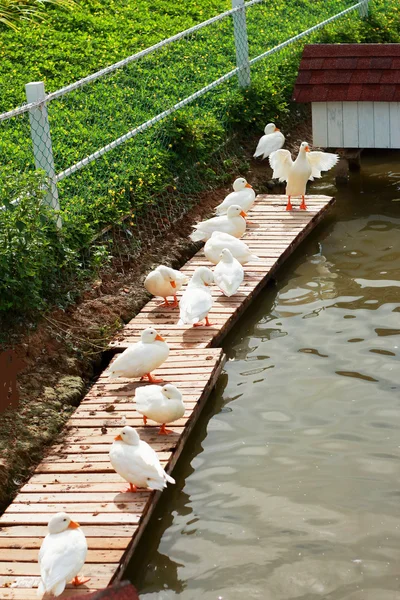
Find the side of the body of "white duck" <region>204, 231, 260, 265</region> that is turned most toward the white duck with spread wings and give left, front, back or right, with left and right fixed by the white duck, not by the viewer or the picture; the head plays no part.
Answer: right

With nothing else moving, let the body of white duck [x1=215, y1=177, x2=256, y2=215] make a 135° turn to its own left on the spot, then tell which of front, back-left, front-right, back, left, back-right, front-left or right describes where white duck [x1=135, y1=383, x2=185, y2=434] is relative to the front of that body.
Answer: back-left

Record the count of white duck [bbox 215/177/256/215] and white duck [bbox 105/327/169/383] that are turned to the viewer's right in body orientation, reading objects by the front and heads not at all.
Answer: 2

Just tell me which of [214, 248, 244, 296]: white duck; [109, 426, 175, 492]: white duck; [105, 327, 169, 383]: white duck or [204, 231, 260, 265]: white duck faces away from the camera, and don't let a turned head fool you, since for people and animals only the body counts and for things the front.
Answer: [214, 248, 244, 296]: white duck

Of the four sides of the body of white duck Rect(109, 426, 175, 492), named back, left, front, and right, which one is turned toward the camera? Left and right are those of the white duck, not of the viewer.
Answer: left

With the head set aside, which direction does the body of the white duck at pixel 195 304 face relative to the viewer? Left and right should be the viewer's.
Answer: facing away from the viewer and to the right of the viewer

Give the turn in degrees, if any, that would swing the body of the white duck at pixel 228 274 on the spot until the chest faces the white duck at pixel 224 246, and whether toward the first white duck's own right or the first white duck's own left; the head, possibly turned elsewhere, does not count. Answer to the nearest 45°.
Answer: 0° — it already faces it

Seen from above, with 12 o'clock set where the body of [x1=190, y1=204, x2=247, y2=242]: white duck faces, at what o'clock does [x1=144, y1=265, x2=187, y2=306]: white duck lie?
[x1=144, y1=265, x2=187, y2=306]: white duck is roughly at 4 o'clock from [x1=190, y1=204, x2=247, y2=242]: white duck.

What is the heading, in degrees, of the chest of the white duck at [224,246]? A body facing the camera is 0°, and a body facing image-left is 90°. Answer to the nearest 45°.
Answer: approximately 90°
